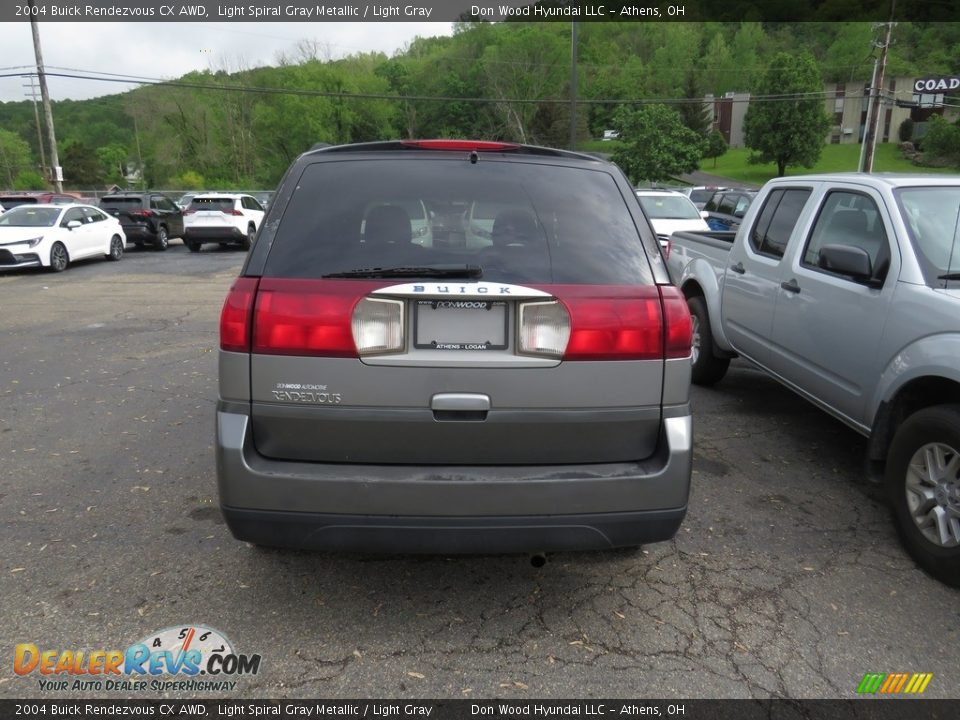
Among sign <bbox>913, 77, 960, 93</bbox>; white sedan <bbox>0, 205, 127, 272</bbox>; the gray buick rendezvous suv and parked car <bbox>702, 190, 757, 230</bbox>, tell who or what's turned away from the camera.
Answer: the gray buick rendezvous suv

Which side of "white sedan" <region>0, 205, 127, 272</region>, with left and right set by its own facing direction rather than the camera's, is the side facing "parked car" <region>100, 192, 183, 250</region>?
back

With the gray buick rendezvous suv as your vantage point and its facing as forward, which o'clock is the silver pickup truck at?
The silver pickup truck is roughly at 2 o'clock from the gray buick rendezvous suv.

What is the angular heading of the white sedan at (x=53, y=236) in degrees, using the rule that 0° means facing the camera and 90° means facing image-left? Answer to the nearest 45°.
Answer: approximately 45°

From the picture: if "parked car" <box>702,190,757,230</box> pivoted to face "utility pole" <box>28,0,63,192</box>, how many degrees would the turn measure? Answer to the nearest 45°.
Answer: approximately 135° to its right

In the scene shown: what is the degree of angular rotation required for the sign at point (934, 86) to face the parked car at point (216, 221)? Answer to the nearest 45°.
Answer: approximately 45° to its right

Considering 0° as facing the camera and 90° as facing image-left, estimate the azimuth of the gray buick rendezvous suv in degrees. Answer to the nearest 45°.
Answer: approximately 180°

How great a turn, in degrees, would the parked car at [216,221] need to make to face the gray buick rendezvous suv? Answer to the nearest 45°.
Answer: approximately 135° to its right

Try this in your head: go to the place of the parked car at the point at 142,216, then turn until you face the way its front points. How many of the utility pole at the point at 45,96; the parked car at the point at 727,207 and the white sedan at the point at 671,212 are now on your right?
2

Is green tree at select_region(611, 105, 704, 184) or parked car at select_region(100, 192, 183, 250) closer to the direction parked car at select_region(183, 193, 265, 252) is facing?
the green tree

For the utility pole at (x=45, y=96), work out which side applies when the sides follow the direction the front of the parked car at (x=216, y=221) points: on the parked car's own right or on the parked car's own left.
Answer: on the parked car's own left
